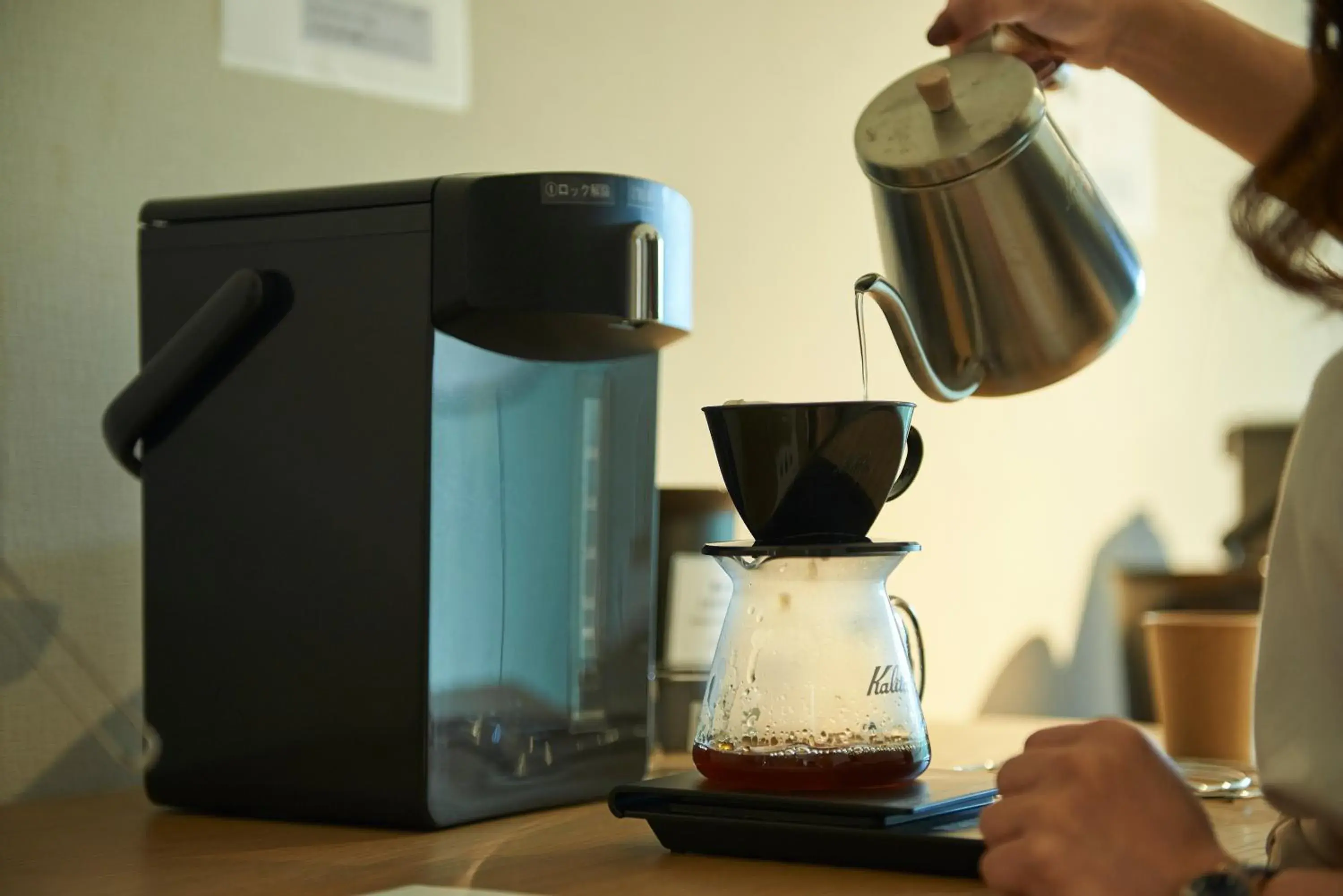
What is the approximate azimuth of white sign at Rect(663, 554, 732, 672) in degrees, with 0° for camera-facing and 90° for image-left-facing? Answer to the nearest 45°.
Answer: approximately 0°
